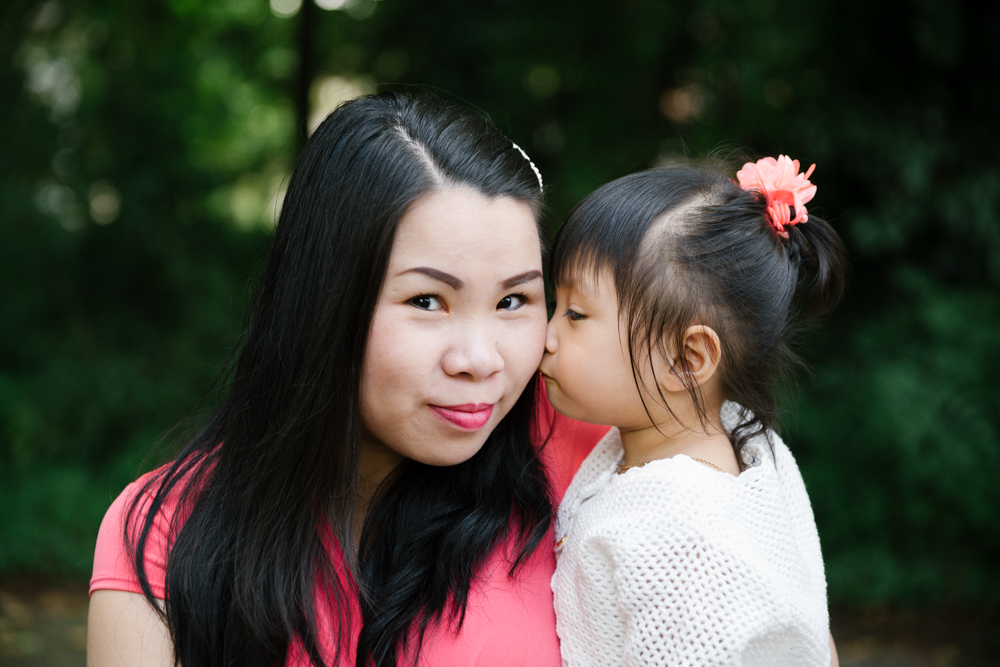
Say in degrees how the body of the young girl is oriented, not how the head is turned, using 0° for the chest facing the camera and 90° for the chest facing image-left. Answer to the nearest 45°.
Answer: approximately 90°

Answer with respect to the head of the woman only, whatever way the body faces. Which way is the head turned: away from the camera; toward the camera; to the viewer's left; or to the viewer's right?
toward the camera

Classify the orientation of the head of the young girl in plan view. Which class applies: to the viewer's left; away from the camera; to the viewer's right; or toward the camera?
to the viewer's left
